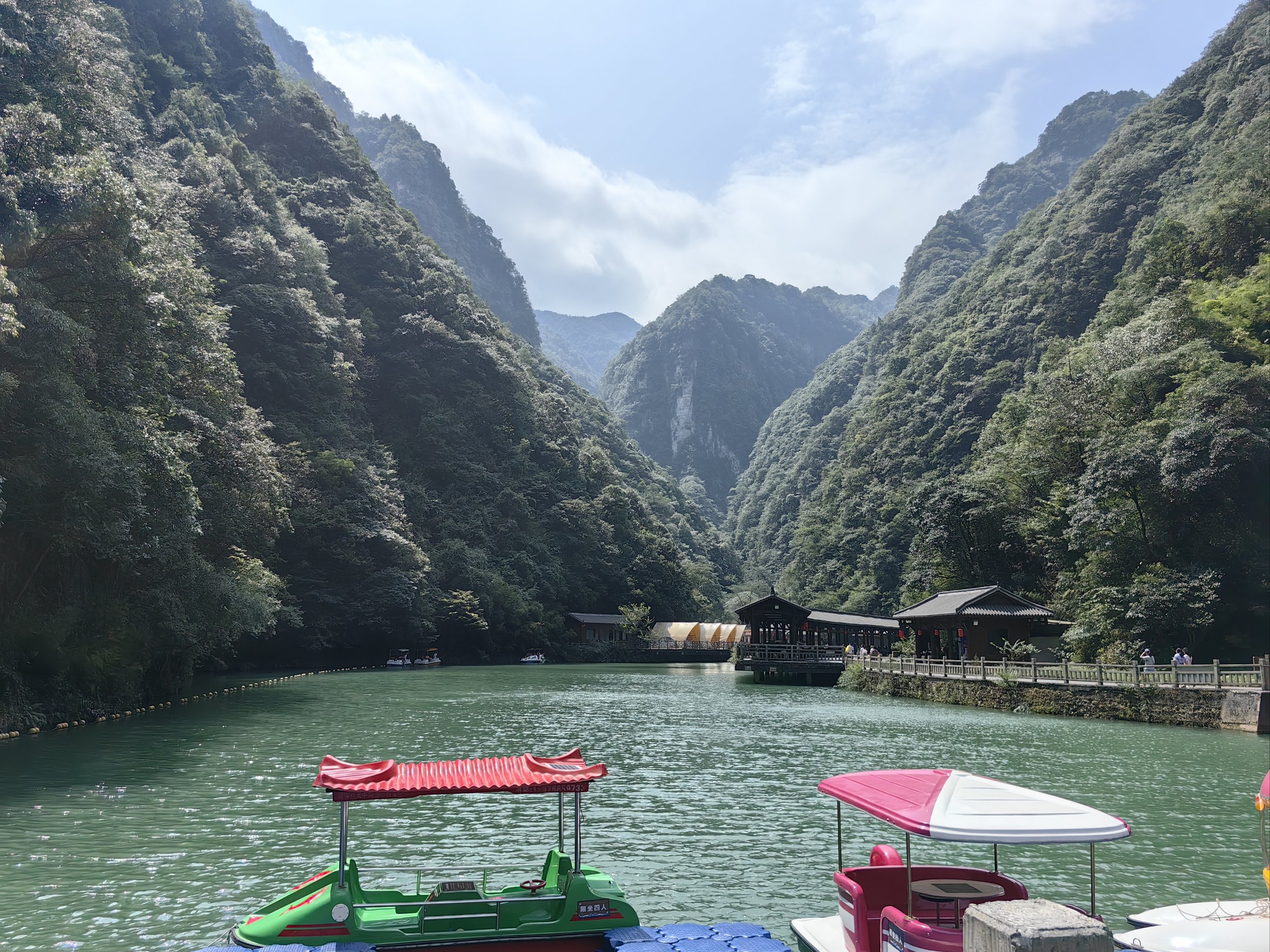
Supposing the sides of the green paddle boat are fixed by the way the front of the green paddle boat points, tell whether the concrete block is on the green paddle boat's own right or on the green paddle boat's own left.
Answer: on the green paddle boat's own left

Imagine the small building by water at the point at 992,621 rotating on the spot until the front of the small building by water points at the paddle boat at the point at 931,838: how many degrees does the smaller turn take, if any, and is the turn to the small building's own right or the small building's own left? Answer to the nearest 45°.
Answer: approximately 45° to the small building's own left

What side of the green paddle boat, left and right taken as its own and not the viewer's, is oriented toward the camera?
left

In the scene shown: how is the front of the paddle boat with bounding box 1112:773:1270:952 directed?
to the viewer's left

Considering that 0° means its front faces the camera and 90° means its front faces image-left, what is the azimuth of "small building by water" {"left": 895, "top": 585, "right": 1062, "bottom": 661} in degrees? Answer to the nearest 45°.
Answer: approximately 45°
